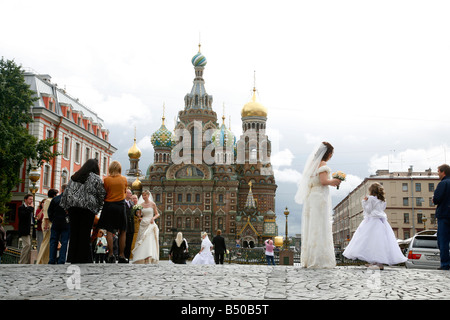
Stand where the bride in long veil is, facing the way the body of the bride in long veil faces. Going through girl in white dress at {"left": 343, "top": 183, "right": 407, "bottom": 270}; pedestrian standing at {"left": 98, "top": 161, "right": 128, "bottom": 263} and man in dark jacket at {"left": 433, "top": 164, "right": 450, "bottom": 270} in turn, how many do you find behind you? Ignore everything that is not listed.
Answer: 1

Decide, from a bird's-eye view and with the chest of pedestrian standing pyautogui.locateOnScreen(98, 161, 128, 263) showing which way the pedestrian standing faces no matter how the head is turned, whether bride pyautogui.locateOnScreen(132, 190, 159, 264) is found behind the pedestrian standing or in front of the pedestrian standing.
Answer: in front

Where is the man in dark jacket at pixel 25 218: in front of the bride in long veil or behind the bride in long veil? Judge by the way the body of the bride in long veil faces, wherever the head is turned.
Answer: behind

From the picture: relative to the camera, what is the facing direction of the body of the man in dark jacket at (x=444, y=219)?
to the viewer's left

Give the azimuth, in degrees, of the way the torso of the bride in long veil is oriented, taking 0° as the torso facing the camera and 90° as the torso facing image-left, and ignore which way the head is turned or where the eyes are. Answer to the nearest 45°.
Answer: approximately 270°

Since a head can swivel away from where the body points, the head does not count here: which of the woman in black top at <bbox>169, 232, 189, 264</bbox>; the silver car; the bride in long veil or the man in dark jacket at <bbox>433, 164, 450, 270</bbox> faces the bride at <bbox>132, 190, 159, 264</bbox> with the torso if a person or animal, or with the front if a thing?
the man in dark jacket

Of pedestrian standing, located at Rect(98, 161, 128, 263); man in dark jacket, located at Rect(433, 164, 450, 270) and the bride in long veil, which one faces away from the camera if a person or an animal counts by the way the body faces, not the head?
the pedestrian standing

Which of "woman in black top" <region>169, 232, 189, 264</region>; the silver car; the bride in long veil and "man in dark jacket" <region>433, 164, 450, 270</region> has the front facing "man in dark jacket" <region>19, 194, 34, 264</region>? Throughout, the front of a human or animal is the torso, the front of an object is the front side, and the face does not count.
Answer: "man in dark jacket" <region>433, 164, 450, 270</region>

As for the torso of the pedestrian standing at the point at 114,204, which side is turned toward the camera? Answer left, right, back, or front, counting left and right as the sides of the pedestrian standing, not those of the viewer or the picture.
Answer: back

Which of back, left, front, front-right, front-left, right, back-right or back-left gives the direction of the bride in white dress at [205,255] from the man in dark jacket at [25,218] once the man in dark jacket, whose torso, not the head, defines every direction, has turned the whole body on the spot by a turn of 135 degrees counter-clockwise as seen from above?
front-right

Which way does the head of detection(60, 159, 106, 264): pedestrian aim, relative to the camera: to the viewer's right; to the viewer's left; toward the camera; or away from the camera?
away from the camera

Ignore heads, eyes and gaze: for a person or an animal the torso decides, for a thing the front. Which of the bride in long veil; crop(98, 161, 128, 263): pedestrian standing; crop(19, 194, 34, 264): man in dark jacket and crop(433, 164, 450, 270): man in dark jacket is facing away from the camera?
the pedestrian standing
